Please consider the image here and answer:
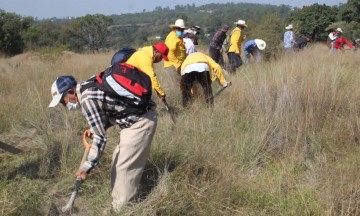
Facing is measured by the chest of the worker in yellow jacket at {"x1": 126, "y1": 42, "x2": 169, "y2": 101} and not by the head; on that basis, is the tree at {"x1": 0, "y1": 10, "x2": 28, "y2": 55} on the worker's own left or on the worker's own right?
on the worker's own left

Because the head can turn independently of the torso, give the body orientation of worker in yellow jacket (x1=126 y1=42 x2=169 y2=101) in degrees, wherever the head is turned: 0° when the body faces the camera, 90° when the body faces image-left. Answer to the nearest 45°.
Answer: approximately 270°

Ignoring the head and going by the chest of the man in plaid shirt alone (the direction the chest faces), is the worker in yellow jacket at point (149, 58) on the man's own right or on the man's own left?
on the man's own right

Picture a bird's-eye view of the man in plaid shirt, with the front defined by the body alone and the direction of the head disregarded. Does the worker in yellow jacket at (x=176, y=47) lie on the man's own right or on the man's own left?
on the man's own right

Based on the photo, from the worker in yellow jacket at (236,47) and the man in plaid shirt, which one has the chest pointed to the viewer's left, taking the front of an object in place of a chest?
the man in plaid shirt

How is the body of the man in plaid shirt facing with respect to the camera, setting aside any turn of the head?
to the viewer's left

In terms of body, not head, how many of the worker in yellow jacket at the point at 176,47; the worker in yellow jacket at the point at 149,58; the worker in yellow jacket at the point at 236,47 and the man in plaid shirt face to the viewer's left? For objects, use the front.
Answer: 1

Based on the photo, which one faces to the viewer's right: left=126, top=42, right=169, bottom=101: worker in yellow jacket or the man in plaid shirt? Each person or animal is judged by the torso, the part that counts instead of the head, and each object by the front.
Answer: the worker in yellow jacket
